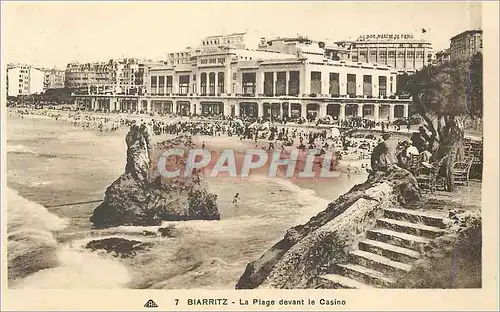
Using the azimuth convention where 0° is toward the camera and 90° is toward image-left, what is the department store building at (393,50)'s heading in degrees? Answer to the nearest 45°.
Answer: approximately 0°

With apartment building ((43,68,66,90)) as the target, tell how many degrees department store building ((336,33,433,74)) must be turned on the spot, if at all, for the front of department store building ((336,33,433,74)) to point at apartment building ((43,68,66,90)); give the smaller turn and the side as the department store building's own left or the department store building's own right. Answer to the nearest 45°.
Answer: approximately 90° to the department store building's own right

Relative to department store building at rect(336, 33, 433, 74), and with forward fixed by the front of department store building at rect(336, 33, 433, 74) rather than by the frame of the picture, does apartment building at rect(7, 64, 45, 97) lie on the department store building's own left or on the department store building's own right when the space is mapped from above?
on the department store building's own right
